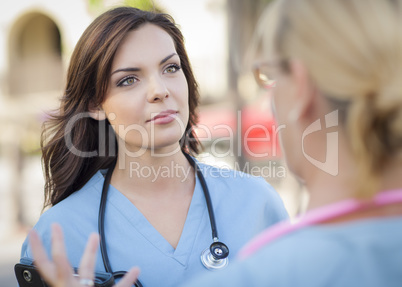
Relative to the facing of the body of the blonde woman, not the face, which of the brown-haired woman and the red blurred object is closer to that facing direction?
the brown-haired woman

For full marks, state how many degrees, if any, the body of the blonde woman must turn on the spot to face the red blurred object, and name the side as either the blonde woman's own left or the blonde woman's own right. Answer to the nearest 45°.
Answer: approximately 45° to the blonde woman's own right

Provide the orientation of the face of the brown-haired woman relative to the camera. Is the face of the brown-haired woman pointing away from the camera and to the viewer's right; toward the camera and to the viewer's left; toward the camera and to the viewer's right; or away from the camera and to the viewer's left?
toward the camera and to the viewer's right

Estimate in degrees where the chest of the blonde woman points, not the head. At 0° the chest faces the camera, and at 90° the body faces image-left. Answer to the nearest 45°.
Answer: approximately 135°

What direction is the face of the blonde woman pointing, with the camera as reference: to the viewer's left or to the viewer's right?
to the viewer's left

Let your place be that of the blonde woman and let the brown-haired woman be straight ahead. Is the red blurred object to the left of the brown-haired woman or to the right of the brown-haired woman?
right
